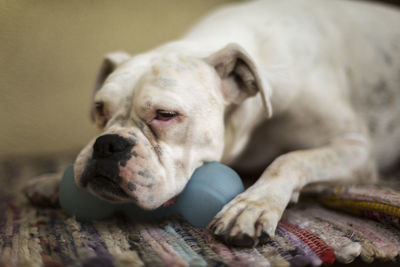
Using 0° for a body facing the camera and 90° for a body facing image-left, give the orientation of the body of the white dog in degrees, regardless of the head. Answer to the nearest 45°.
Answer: approximately 45°
